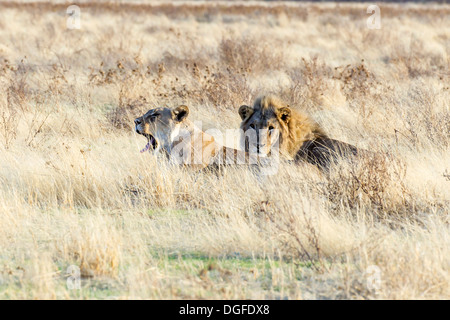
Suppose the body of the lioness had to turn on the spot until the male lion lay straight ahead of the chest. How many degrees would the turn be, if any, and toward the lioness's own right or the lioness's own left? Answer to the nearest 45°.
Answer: approximately 180°

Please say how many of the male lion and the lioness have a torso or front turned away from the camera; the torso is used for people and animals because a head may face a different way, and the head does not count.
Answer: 0

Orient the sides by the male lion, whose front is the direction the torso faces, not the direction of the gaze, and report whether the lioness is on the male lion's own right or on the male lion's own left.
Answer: on the male lion's own right

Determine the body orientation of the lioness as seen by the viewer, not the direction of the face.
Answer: to the viewer's left
